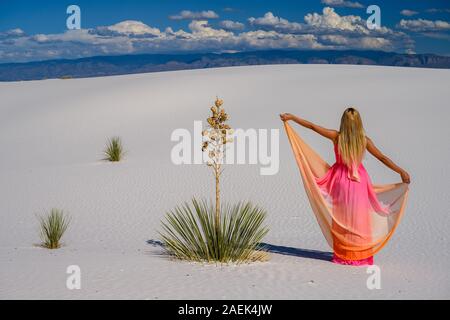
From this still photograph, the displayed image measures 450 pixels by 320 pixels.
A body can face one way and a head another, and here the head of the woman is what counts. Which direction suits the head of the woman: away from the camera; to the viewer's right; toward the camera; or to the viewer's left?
away from the camera

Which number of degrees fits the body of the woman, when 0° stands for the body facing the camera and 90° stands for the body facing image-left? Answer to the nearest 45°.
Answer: approximately 180°

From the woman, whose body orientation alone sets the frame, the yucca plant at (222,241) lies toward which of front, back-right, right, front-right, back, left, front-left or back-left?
left
